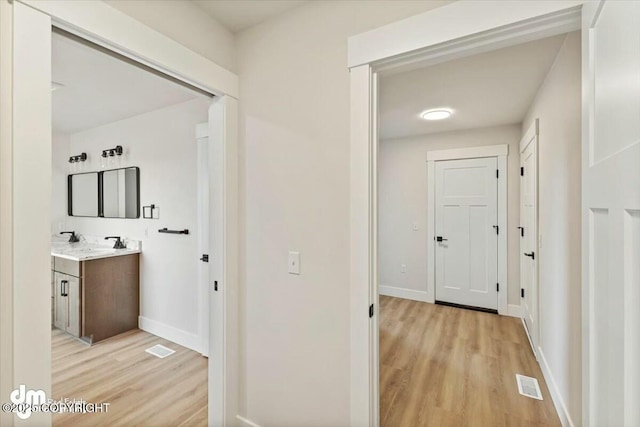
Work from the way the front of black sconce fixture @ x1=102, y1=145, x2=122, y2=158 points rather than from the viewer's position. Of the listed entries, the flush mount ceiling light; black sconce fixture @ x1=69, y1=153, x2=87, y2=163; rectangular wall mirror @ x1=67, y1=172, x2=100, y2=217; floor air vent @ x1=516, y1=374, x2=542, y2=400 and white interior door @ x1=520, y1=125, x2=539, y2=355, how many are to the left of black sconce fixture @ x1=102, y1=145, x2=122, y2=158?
3

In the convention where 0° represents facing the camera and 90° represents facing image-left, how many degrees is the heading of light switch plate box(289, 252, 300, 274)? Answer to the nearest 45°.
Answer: approximately 45°

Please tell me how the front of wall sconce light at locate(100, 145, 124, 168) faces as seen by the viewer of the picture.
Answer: facing the viewer and to the left of the viewer

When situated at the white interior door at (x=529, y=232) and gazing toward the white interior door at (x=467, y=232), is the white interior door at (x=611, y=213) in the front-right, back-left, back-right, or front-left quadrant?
back-left

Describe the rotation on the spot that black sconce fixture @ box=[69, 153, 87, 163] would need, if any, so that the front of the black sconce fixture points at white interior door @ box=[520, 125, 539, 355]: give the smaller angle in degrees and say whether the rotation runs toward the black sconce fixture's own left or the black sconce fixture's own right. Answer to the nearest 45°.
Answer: approximately 90° to the black sconce fixture's own left

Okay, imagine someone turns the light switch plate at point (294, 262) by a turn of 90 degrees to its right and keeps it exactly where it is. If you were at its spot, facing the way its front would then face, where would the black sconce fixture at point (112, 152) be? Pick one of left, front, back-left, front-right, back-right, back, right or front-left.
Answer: front

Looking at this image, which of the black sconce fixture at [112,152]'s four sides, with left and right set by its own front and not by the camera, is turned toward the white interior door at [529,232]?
left

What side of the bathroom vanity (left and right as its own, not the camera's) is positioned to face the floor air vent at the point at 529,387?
left

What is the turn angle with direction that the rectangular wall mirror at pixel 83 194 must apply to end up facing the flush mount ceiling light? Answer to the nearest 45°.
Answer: approximately 90° to its left

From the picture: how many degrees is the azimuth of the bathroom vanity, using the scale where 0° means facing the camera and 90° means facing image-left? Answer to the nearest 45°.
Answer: approximately 45°

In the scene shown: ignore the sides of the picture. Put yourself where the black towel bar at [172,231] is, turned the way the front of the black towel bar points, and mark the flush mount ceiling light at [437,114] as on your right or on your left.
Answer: on your left

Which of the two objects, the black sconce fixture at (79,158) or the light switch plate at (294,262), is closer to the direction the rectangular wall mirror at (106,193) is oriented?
the light switch plate

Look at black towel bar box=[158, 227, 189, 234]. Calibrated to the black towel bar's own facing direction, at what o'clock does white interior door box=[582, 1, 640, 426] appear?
The white interior door is roughly at 10 o'clock from the black towel bar.
